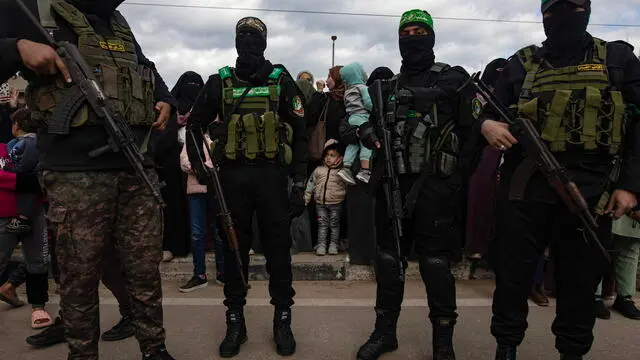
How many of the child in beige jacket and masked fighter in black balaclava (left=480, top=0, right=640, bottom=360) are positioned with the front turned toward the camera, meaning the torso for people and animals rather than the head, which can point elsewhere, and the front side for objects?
2

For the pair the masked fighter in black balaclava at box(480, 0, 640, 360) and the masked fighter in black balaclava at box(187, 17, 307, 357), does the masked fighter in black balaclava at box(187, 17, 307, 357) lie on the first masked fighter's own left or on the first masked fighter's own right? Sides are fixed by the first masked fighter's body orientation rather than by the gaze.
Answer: on the first masked fighter's own right

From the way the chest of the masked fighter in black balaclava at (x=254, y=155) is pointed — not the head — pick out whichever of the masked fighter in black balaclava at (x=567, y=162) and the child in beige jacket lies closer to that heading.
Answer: the masked fighter in black balaclava

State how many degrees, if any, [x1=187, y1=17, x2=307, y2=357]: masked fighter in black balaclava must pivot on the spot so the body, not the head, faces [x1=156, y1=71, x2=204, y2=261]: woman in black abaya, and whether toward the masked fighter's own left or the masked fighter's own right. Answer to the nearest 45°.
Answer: approximately 180°

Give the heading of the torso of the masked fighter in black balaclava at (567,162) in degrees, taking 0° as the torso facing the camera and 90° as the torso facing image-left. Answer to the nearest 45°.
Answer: approximately 0°

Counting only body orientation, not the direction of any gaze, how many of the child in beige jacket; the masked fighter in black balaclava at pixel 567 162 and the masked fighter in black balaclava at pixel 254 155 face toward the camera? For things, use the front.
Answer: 3

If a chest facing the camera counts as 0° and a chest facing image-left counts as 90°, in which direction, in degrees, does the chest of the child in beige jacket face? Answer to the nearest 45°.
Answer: approximately 0°

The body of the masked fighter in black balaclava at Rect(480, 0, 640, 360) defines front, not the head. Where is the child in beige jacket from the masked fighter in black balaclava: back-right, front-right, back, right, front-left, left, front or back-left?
back-right

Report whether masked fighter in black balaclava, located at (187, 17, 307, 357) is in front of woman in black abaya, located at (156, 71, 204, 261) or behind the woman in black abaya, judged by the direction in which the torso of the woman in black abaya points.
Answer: in front
